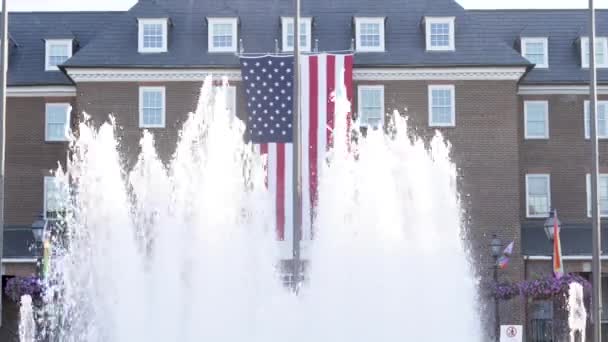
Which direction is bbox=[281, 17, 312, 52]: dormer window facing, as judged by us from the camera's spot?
facing the viewer

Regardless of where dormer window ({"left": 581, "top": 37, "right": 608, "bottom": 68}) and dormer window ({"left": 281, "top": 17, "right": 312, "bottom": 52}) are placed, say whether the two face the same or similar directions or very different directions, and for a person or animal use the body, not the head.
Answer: same or similar directions

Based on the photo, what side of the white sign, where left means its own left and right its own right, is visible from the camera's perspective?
front

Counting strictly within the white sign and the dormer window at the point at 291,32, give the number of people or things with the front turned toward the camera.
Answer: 2

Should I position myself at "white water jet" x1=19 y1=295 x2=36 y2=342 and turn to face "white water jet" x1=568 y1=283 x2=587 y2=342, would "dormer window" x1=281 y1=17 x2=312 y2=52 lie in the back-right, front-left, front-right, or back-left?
front-left

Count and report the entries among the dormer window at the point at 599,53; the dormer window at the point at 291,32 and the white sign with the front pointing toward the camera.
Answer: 3

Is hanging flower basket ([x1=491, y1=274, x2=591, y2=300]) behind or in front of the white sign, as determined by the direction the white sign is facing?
behind

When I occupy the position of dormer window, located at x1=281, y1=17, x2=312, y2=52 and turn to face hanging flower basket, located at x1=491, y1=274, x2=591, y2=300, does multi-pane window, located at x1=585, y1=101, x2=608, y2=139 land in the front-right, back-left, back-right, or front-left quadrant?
front-left

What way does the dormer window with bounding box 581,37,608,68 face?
toward the camera

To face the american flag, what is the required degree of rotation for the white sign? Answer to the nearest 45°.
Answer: approximately 135° to its right

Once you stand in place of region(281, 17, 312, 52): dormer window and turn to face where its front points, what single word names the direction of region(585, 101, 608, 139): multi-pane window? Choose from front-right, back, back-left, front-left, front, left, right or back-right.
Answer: left

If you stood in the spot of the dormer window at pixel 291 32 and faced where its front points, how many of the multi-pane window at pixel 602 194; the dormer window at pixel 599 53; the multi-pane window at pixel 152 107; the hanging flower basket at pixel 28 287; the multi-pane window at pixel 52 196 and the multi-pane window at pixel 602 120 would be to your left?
3
